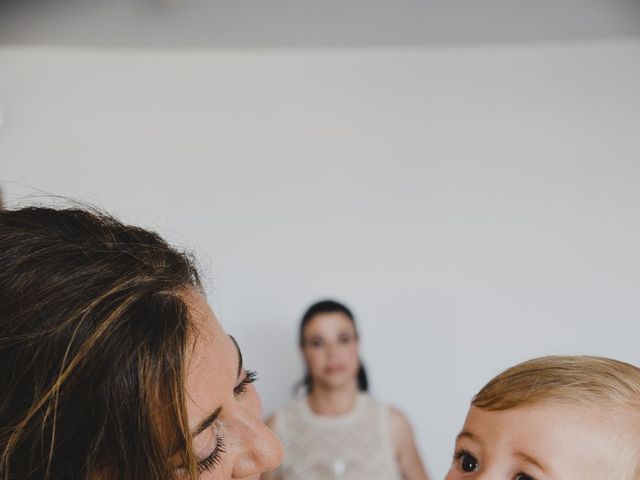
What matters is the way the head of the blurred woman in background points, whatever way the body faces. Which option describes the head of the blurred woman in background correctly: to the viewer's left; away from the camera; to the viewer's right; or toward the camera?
toward the camera

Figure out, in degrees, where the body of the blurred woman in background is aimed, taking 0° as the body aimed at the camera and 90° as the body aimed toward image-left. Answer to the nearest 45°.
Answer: approximately 0°
